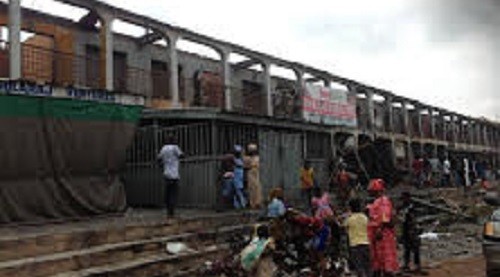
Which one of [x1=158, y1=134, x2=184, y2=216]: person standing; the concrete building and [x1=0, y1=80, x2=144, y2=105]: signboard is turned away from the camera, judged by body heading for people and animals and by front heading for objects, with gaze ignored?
the person standing

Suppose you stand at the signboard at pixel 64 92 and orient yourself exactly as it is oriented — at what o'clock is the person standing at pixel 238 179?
The person standing is roughly at 10 o'clock from the signboard.

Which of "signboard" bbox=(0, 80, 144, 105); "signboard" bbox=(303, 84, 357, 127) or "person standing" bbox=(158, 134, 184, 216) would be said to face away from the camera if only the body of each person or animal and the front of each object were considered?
the person standing

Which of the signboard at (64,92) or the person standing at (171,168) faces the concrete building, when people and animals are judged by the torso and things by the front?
the person standing

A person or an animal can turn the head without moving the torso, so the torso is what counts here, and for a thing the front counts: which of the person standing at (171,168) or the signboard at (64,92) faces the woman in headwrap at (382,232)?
the signboard

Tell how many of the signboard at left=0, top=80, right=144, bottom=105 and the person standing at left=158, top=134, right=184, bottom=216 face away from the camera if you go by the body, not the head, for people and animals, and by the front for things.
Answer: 1

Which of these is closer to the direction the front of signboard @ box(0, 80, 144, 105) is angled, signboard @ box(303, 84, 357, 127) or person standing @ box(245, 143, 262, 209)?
the person standing

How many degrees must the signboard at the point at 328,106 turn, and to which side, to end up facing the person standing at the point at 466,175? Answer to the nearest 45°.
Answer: approximately 90° to its left

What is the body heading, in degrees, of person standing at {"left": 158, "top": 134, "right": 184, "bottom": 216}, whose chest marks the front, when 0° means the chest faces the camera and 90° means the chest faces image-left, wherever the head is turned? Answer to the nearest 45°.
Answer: approximately 180°

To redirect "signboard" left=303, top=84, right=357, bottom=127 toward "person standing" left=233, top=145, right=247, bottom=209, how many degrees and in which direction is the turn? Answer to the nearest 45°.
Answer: approximately 45° to its right

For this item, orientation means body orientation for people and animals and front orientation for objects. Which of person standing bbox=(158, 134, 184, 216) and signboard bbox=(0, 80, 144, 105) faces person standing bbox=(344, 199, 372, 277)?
the signboard
